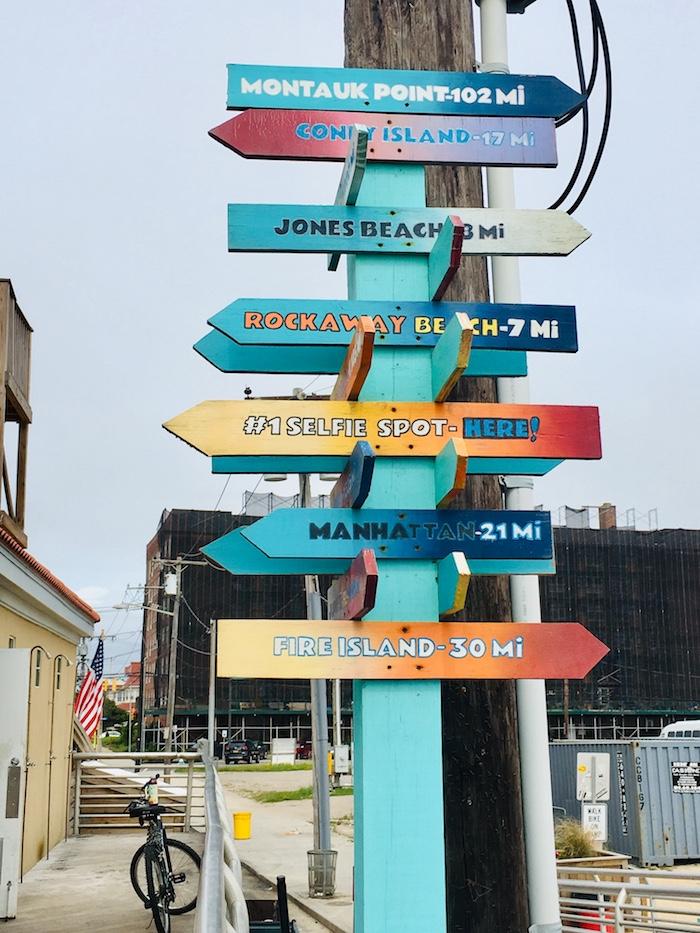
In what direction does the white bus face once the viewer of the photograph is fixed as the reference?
facing to the left of the viewer

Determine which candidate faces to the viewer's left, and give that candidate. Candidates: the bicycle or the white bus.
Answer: the white bus

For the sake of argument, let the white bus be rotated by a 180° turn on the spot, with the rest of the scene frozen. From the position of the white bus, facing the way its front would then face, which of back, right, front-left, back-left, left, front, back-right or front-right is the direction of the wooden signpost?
right

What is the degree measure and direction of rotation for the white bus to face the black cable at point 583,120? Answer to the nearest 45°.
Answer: approximately 90° to its left

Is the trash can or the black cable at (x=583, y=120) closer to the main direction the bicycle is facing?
the trash can

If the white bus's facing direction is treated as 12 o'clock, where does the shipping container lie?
The shipping container is roughly at 9 o'clock from the white bus.

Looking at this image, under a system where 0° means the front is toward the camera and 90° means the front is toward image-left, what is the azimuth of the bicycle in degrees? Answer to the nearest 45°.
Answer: approximately 180°

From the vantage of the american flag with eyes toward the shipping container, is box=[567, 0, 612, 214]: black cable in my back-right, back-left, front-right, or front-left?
front-right

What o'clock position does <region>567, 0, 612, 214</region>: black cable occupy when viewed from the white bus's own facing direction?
The black cable is roughly at 9 o'clock from the white bus.

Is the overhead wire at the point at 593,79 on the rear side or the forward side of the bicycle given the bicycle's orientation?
on the rear side

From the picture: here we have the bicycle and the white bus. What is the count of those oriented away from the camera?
1

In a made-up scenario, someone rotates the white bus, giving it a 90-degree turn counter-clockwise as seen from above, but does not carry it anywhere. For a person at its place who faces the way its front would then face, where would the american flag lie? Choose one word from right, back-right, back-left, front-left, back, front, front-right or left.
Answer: front-right
